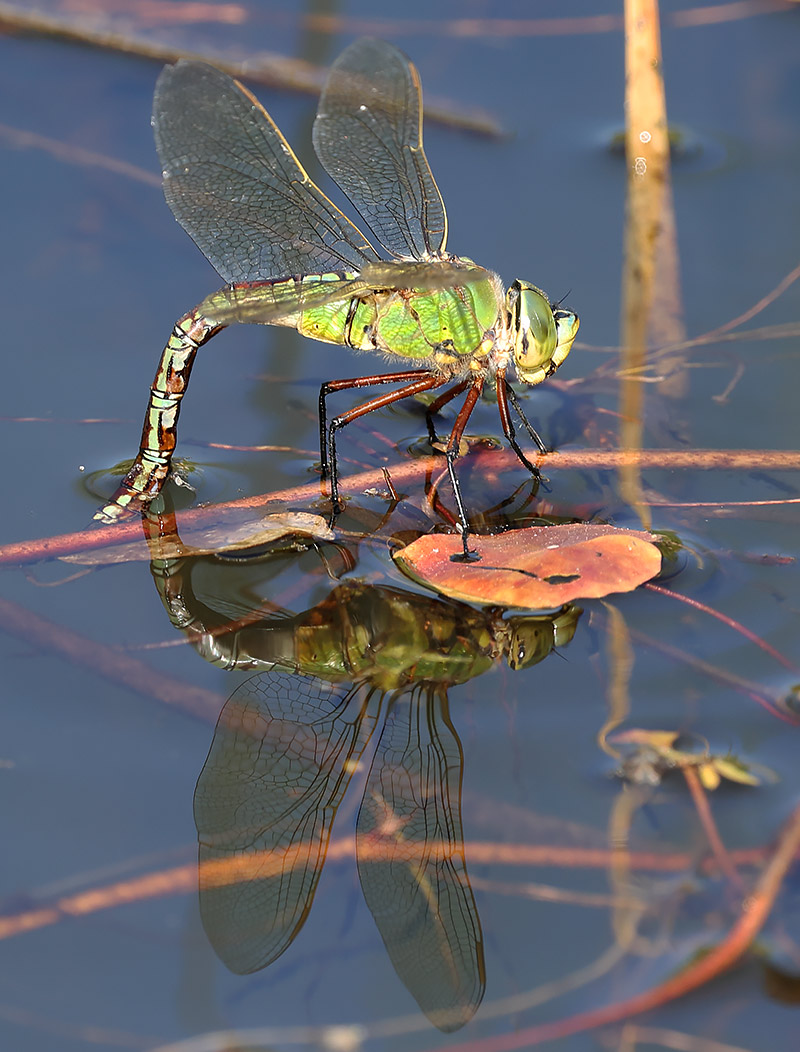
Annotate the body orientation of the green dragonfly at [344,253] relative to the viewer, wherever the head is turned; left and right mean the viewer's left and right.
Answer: facing to the right of the viewer
